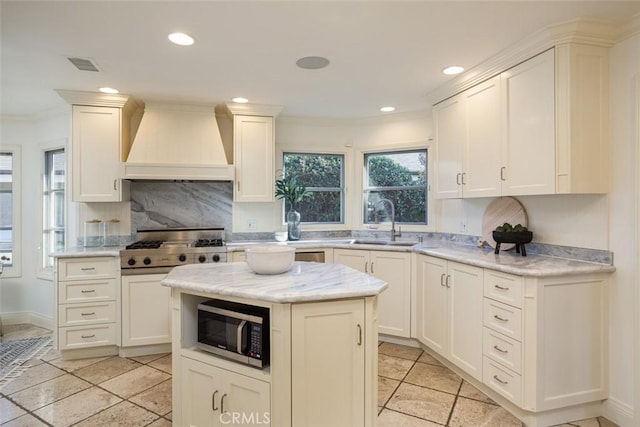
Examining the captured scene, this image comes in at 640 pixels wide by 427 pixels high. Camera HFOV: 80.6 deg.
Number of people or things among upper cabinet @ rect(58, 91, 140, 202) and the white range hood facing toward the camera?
2

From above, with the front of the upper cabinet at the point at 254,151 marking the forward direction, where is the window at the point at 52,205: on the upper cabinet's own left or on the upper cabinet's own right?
on the upper cabinet's own right

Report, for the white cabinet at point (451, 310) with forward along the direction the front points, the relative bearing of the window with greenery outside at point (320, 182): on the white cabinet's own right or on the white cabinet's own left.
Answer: on the white cabinet's own right

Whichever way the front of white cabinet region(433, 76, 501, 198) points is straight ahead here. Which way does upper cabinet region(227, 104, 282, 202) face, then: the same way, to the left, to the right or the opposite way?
to the left

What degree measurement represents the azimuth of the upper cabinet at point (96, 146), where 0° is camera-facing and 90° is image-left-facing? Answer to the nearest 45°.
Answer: approximately 0°

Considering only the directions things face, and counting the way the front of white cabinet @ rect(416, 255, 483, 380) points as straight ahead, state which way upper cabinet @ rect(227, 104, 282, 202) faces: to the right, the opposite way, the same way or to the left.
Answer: to the left

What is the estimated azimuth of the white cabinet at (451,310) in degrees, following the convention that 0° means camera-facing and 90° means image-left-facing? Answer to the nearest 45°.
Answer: approximately 45°

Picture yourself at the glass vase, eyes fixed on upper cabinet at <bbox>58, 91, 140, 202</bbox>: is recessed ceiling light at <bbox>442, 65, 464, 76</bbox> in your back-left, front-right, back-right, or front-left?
back-left

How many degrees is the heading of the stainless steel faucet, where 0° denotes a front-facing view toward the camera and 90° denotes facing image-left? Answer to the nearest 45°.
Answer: approximately 45°
